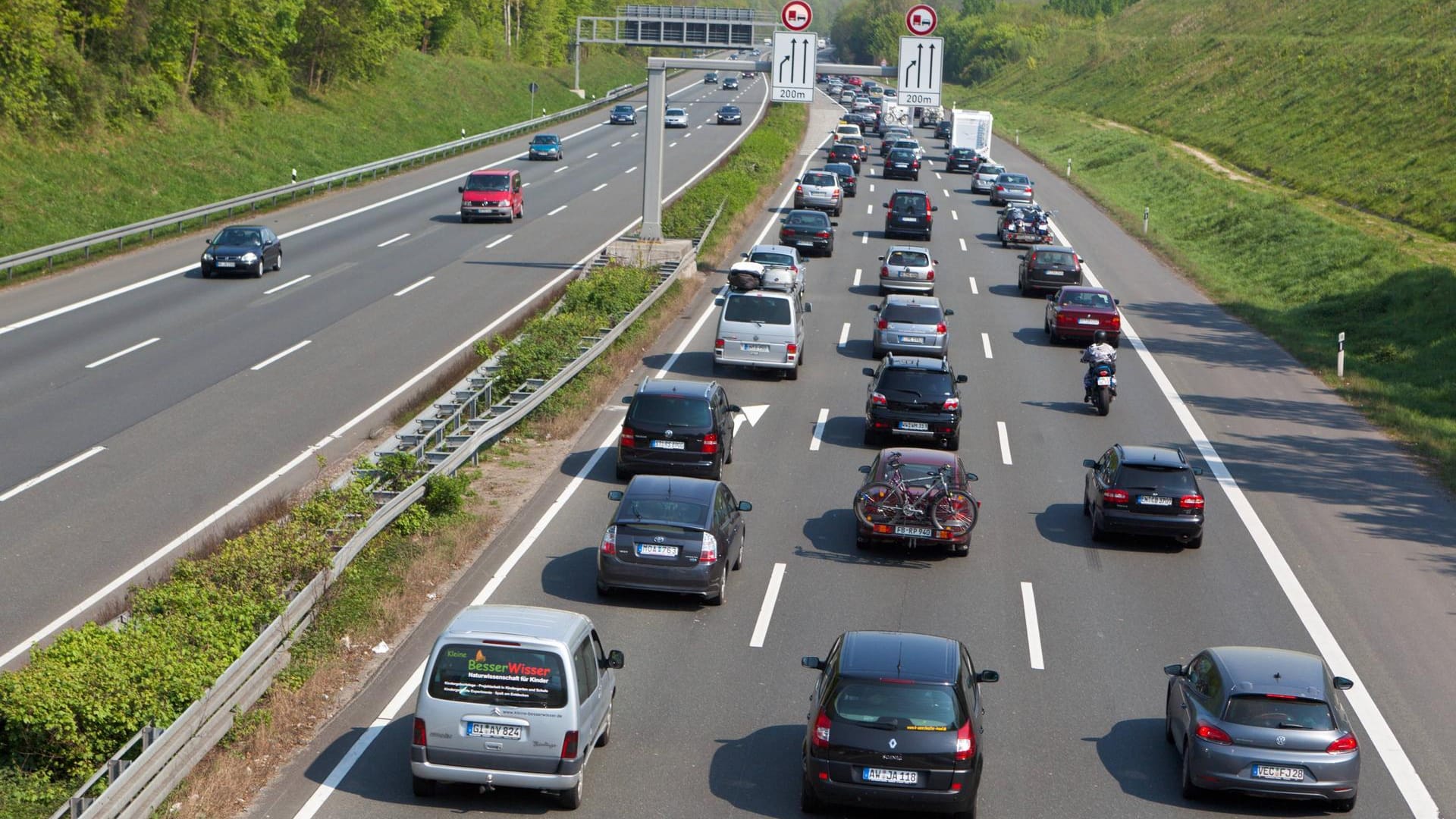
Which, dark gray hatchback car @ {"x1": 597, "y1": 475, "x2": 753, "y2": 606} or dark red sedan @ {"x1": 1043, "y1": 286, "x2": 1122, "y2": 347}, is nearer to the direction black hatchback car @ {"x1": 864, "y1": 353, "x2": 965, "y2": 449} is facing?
the dark red sedan

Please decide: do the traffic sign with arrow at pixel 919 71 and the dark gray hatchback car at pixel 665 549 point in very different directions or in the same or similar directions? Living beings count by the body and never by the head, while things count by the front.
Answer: very different directions

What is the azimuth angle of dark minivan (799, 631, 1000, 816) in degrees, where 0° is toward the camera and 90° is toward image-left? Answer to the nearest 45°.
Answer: approximately 180°

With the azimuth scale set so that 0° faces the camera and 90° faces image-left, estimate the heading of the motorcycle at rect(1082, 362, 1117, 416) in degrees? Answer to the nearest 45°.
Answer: approximately 180°

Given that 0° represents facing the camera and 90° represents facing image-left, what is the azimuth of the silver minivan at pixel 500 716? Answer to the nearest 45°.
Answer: approximately 180°

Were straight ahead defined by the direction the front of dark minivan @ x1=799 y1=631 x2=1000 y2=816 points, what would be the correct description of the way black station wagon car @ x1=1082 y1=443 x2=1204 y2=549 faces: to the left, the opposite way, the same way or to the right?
the same way

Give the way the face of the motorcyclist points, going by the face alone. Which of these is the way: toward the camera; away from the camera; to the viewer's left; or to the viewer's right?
away from the camera

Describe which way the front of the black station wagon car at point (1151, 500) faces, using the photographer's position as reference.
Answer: facing away from the viewer

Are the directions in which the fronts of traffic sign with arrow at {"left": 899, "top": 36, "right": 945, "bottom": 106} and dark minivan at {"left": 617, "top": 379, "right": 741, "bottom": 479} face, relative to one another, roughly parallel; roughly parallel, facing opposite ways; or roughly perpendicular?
roughly parallel, facing opposite ways

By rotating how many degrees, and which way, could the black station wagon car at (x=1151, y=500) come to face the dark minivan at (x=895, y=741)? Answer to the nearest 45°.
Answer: approximately 180°

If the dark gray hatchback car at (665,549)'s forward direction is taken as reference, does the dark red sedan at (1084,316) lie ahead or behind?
ahead

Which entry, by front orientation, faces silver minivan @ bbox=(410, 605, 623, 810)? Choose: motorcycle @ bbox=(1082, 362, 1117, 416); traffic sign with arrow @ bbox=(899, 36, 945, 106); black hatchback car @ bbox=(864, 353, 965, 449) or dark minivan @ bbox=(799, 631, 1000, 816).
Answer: the traffic sign with arrow

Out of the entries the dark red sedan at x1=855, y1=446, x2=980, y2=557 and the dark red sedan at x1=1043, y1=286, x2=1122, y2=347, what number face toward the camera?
0

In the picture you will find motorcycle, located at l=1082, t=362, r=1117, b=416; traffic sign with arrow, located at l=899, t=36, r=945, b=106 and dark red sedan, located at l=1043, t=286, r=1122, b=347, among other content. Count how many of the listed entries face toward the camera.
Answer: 1

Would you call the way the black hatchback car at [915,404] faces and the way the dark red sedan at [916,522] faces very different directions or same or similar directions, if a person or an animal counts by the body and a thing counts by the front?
same or similar directions

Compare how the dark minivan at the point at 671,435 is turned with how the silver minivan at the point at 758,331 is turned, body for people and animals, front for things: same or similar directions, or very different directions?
same or similar directions

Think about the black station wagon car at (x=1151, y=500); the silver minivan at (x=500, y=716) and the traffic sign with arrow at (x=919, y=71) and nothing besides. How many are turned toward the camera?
1

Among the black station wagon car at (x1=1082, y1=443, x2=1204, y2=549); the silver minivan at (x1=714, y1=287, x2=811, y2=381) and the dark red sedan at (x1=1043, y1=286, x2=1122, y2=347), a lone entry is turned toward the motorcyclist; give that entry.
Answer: the black station wagon car

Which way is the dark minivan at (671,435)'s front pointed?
away from the camera

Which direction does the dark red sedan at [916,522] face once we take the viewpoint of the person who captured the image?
facing away from the viewer

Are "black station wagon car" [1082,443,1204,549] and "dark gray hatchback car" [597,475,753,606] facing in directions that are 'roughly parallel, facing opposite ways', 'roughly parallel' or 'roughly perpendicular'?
roughly parallel
